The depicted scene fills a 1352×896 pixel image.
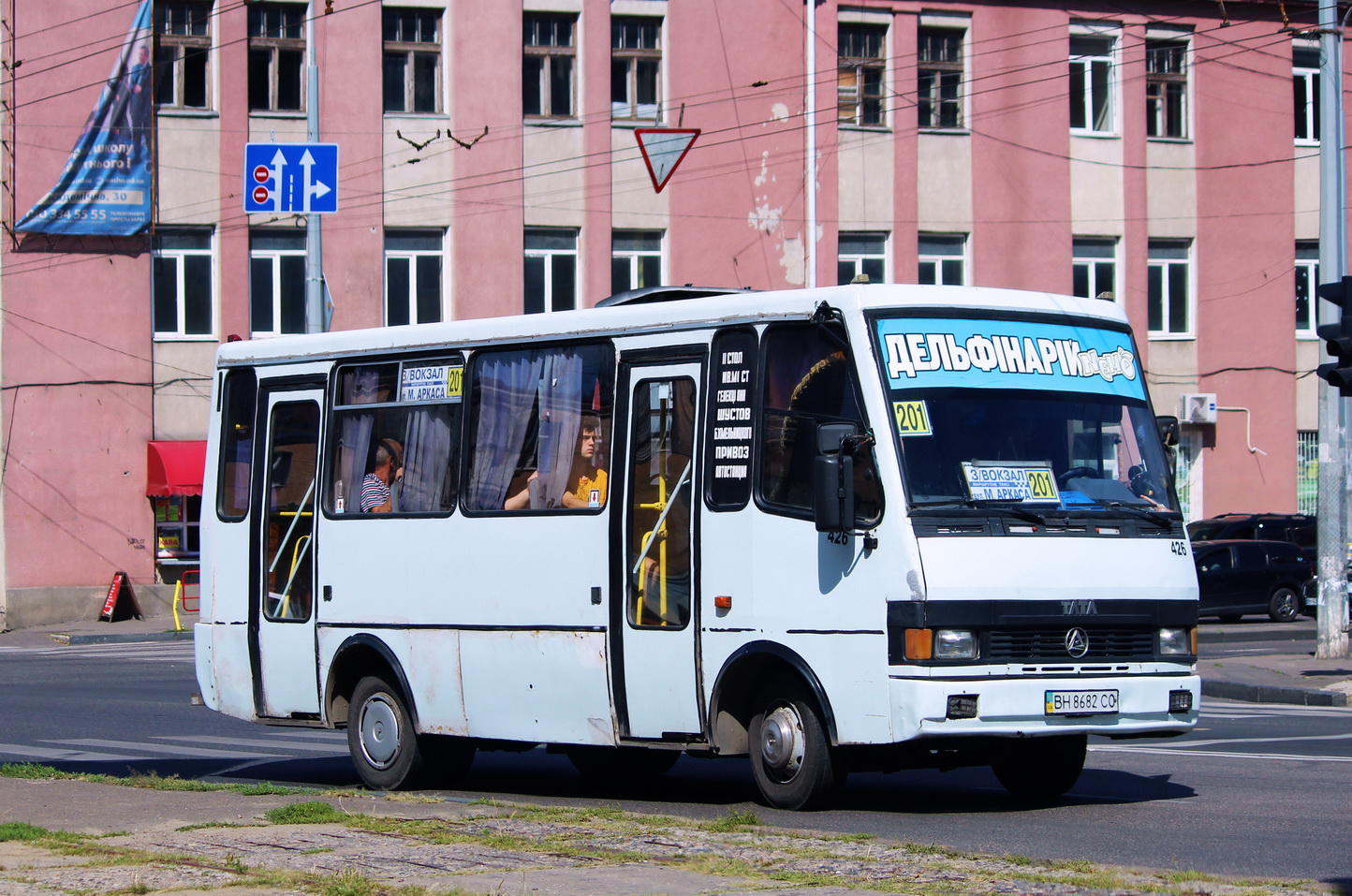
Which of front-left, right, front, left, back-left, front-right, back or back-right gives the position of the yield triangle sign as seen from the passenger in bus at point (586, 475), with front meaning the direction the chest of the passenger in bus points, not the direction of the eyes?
back-left

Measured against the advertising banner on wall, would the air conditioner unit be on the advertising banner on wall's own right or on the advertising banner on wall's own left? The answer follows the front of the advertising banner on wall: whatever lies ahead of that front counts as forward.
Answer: on the advertising banner on wall's own left

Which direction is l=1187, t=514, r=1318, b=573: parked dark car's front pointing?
to the viewer's left

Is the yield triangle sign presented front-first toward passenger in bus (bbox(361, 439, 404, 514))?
yes

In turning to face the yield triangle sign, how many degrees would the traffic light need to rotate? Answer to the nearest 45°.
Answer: approximately 45° to its right

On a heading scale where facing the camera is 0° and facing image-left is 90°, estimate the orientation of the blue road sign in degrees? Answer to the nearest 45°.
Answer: approximately 0°

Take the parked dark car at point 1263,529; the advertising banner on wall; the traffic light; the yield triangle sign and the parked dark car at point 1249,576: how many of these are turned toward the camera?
2

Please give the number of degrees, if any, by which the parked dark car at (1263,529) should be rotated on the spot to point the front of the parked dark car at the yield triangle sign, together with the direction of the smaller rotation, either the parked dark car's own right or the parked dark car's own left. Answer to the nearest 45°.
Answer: approximately 45° to the parked dark car's own left
